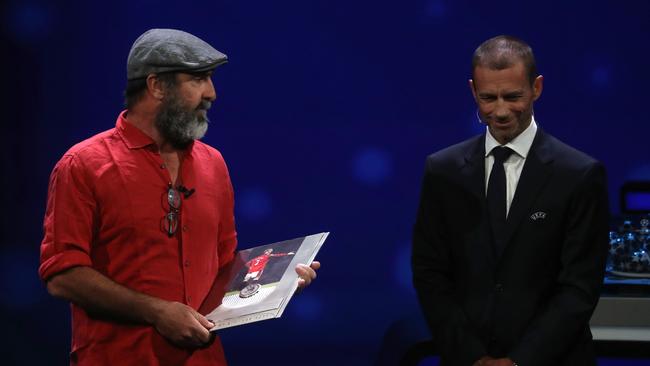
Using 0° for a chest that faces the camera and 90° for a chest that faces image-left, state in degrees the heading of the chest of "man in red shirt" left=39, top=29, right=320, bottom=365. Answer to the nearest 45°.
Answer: approximately 315°

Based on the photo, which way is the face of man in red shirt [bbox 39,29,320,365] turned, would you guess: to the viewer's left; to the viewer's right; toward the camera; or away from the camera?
to the viewer's right

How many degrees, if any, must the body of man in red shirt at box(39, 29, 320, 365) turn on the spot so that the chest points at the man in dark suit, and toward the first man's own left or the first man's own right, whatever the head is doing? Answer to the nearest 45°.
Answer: approximately 45° to the first man's own left
